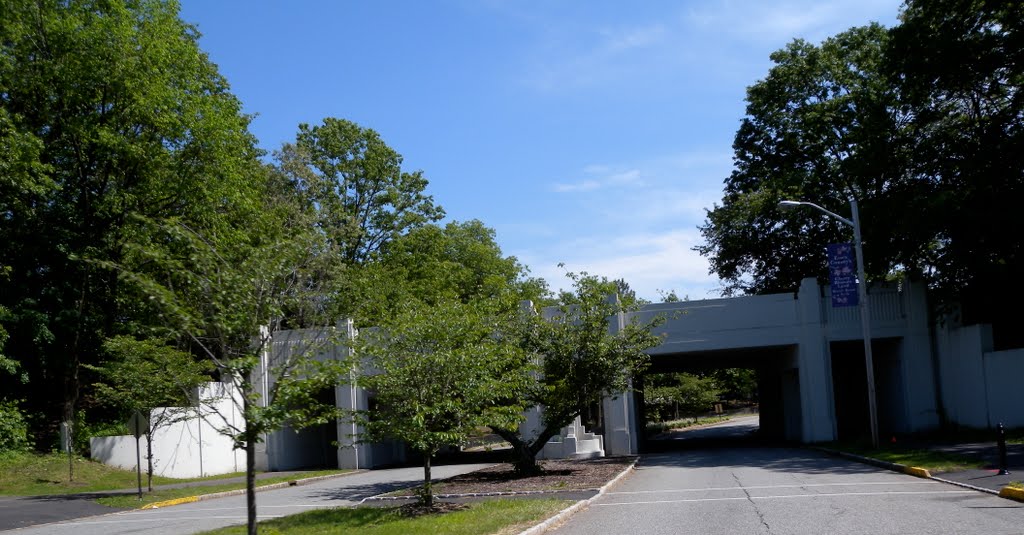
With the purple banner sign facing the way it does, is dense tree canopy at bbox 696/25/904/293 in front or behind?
behind

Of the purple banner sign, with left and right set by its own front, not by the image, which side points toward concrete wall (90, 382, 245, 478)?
right

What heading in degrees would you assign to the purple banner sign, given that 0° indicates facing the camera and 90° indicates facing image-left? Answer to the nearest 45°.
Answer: approximately 0°

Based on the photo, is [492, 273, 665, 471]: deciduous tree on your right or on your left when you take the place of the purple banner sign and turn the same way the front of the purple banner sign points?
on your right

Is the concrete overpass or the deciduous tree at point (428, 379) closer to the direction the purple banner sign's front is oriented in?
the deciduous tree

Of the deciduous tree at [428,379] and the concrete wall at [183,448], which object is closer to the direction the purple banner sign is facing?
the deciduous tree

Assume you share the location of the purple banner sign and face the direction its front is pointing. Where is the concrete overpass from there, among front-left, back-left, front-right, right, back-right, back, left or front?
back

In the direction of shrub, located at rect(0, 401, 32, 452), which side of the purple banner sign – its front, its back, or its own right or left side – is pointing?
right

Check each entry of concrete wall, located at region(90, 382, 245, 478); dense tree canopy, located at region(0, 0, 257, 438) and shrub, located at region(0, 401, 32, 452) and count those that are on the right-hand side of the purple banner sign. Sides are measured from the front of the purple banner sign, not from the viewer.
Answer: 3

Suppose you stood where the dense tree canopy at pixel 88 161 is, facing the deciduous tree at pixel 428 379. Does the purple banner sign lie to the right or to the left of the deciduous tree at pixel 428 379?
left

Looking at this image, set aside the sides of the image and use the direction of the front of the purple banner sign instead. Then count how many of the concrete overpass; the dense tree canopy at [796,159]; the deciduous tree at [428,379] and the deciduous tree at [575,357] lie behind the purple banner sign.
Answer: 2

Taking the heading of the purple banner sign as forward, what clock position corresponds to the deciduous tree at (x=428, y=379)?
The deciduous tree is roughly at 1 o'clock from the purple banner sign.

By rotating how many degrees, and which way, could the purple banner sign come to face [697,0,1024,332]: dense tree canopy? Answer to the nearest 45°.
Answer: approximately 135° to its left
